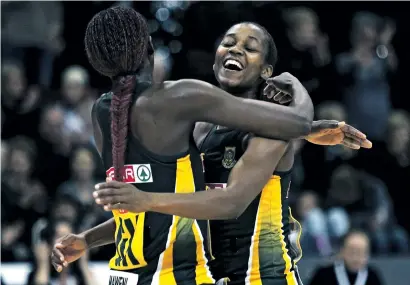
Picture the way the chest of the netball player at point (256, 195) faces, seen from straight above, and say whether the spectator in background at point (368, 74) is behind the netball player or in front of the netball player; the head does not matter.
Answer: behind

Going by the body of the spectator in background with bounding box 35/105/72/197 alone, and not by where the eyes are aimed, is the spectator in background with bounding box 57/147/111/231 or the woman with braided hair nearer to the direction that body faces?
the woman with braided hair

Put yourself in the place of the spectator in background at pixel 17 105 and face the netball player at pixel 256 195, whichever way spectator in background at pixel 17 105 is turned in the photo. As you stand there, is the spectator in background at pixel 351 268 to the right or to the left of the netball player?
left

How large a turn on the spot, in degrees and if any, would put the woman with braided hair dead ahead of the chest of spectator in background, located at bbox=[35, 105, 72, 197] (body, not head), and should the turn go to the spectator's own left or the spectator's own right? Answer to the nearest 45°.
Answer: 0° — they already face them

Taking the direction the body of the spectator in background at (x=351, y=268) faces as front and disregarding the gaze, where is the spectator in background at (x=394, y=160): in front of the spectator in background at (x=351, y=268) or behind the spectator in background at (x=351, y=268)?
behind

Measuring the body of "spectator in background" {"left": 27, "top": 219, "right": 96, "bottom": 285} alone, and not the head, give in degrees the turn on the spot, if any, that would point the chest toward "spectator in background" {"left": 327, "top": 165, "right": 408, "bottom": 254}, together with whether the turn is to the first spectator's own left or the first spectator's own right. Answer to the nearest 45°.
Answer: approximately 90° to the first spectator's own left
